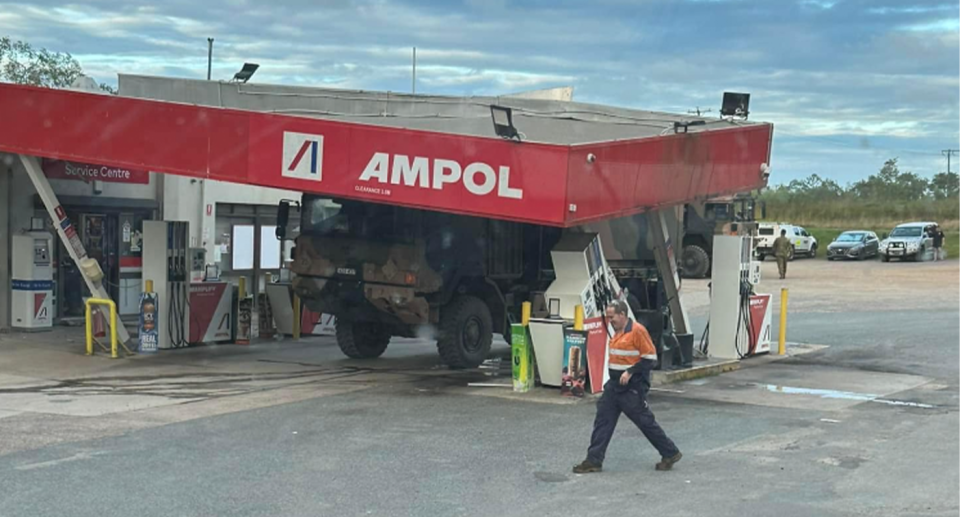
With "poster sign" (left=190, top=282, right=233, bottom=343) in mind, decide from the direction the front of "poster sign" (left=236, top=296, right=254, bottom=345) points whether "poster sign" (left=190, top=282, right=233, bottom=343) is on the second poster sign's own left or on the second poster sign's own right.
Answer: on the second poster sign's own right

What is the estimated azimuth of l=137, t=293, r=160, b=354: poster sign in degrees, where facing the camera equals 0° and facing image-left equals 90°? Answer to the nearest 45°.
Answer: approximately 0°

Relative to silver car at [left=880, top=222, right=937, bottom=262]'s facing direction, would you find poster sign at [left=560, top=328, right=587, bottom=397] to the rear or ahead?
ahead

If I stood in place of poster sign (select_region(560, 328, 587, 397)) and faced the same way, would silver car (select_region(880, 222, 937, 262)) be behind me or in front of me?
behind

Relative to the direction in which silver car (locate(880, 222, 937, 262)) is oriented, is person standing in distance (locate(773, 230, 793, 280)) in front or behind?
in front

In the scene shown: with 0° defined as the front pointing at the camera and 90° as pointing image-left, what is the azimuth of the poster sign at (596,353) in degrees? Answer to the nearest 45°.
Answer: approximately 0°

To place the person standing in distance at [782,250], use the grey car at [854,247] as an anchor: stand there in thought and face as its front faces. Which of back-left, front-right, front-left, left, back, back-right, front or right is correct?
front-left

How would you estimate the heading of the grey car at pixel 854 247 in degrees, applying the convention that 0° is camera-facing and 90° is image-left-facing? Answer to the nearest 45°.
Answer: approximately 45°

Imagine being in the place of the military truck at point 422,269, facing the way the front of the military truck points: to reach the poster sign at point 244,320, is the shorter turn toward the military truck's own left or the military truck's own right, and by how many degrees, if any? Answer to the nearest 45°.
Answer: approximately 90° to the military truck's own right
